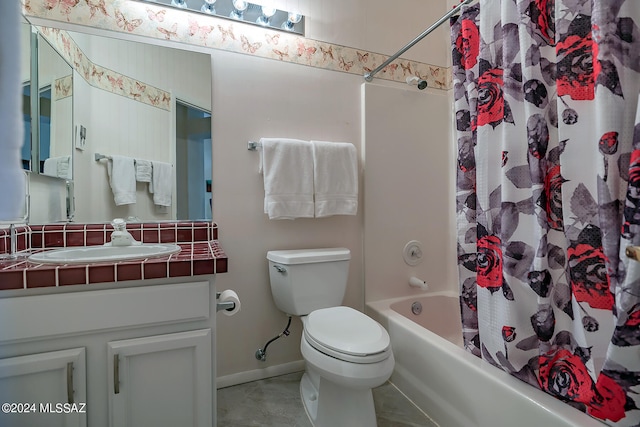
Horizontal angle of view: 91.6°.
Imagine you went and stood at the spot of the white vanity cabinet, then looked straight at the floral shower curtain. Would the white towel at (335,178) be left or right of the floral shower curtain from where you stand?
left

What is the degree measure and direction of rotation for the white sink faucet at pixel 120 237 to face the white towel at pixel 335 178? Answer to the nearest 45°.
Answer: approximately 90° to its left

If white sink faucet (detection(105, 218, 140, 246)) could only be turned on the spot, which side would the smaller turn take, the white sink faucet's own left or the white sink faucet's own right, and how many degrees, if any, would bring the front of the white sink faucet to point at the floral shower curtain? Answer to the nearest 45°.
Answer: approximately 45° to the white sink faucet's own left

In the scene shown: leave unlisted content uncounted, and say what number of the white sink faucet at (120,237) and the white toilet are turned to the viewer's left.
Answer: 0

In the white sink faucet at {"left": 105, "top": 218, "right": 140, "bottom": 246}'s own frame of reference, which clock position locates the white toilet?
The white toilet is roughly at 10 o'clock from the white sink faucet.

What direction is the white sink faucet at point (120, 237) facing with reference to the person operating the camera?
facing the viewer

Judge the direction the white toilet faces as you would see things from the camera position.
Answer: facing the viewer and to the right of the viewer

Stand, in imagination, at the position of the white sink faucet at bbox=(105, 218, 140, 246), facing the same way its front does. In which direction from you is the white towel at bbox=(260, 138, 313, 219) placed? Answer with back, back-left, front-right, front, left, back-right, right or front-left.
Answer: left

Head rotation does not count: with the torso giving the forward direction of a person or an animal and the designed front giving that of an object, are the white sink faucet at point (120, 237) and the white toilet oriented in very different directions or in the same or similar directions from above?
same or similar directions

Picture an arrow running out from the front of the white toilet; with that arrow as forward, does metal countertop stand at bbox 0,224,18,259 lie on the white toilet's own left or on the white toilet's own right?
on the white toilet's own right
